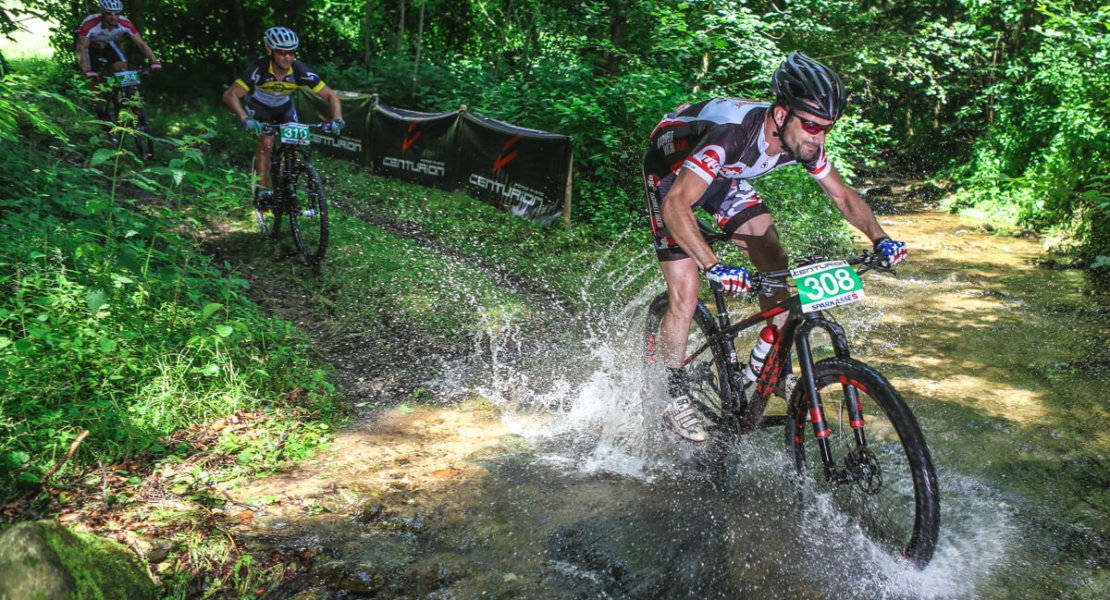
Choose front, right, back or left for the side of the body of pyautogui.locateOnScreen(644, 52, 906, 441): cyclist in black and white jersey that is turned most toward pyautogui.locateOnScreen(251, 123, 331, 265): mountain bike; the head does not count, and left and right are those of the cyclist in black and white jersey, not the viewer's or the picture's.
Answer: back

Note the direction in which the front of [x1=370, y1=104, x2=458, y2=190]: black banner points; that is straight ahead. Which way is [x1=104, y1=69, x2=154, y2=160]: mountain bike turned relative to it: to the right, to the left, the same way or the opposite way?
to the left

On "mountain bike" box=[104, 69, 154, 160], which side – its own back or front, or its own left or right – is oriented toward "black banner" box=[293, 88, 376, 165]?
left

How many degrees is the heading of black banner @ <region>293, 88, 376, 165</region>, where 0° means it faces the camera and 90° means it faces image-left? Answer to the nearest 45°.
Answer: approximately 45°

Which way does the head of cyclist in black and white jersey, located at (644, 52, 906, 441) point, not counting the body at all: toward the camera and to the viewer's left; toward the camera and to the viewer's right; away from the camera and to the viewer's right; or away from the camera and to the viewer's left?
toward the camera and to the viewer's right

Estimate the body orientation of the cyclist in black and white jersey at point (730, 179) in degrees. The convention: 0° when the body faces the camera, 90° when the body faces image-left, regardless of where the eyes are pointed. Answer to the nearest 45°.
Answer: approximately 315°

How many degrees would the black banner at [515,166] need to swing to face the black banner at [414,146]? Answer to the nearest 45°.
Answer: approximately 90° to its right

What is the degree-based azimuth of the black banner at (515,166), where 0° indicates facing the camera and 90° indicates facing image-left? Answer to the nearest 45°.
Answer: approximately 45°

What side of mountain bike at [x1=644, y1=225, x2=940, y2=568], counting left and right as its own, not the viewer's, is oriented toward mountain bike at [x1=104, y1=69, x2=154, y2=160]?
back
